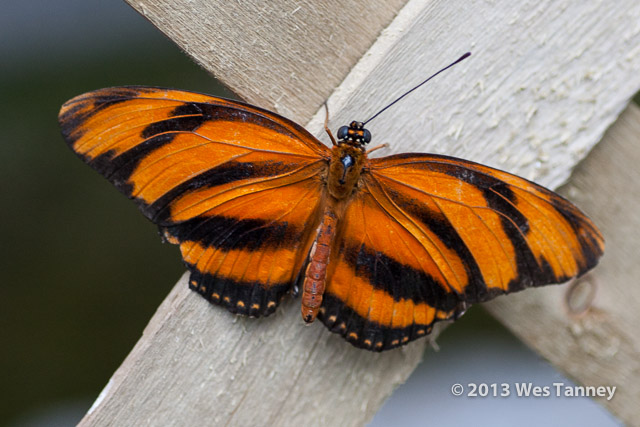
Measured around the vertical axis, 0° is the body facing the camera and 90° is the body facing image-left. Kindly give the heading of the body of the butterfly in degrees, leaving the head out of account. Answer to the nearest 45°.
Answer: approximately 180°
